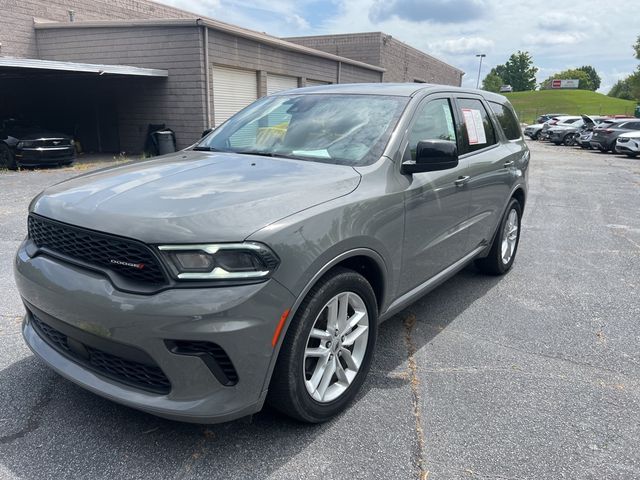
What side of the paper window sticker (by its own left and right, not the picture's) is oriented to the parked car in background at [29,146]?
back

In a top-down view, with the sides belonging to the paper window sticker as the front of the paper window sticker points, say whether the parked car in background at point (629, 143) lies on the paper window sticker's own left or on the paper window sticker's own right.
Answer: on the paper window sticker's own left

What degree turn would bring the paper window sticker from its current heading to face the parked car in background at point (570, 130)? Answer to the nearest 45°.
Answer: approximately 135° to its left

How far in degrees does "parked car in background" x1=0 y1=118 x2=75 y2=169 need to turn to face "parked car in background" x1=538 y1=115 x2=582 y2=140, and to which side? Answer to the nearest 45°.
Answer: approximately 45° to its left

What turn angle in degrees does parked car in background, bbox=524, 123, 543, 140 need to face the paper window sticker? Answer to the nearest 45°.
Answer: approximately 45° to its left

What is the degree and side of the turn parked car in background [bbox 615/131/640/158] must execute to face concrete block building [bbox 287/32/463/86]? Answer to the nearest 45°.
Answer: approximately 45° to its right

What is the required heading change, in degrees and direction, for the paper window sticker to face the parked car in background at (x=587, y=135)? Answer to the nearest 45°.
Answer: approximately 135° to its left

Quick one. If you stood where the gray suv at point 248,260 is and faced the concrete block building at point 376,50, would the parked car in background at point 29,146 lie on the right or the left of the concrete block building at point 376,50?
left

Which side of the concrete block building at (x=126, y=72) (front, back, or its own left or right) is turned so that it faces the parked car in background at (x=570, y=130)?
left

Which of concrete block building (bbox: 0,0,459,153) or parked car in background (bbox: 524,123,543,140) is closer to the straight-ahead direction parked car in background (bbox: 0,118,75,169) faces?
the parked car in background

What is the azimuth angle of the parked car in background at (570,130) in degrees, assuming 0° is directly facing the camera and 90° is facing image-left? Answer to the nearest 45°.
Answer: approximately 45°

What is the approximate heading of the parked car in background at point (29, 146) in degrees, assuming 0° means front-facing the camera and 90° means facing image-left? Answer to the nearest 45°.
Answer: approximately 315°
